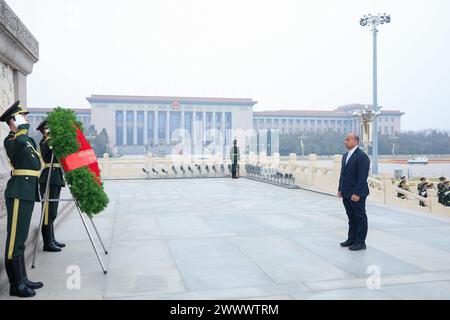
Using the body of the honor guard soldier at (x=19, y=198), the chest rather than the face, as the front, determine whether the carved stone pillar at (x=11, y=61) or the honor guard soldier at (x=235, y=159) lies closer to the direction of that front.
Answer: the honor guard soldier

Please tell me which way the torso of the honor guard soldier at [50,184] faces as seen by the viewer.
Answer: to the viewer's right

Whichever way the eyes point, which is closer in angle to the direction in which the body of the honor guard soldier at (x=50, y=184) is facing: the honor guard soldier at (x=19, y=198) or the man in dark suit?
the man in dark suit

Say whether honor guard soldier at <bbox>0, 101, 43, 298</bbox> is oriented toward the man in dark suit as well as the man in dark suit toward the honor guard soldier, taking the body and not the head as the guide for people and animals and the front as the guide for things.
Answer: yes

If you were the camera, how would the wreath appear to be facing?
facing to the right of the viewer

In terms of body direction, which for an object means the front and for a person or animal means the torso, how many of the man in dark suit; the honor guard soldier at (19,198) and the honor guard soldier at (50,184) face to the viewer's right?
2

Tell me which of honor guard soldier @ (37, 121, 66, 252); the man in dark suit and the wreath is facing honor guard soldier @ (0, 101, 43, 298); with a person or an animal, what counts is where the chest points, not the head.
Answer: the man in dark suit

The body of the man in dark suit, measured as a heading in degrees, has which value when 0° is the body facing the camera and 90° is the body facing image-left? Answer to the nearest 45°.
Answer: approximately 45°

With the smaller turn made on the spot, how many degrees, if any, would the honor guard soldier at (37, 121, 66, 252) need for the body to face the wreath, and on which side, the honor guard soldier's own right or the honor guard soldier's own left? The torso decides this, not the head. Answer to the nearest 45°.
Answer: approximately 90° to the honor guard soldier's own right

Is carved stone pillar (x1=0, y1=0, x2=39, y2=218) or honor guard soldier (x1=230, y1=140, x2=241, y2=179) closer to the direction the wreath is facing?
the honor guard soldier

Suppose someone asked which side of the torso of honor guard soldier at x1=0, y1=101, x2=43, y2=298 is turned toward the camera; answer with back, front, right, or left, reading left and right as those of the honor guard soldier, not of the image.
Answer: right
